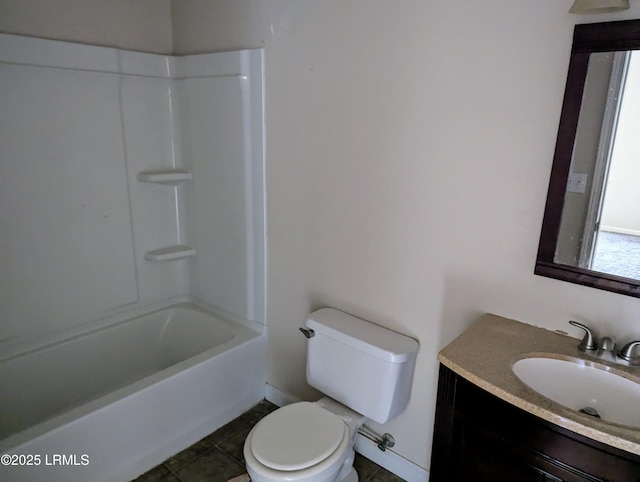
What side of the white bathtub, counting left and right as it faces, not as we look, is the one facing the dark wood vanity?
front

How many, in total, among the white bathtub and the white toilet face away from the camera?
0

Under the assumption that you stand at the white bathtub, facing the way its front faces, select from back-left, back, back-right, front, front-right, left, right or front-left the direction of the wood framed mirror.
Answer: front

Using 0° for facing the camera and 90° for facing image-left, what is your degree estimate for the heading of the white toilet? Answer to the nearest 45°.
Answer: approximately 45°

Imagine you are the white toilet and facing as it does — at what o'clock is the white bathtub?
The white bathtub is roughly at 2 o'clock from the white toilet.

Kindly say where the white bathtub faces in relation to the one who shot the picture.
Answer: facing the viewer and to the right of the viewer

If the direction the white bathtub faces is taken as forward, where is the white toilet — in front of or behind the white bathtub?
in front

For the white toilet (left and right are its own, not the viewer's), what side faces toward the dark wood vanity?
left
